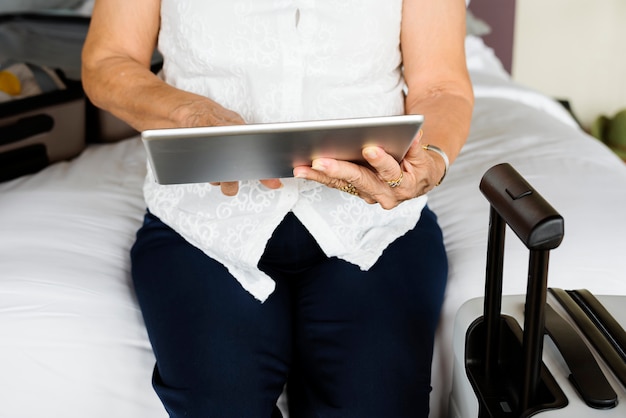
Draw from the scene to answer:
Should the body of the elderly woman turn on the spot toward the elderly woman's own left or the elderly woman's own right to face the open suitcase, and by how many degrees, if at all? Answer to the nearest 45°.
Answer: approximately 135° to the elderly woman's own right

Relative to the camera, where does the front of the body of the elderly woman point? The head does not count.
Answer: toward the camera
